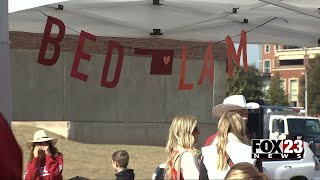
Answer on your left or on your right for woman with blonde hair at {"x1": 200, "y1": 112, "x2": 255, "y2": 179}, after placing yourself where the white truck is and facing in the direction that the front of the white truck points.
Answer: on your right

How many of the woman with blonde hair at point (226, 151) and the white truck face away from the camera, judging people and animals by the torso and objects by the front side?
1

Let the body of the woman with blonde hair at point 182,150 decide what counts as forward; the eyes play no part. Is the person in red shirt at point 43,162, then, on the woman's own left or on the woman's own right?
on the woman's own left

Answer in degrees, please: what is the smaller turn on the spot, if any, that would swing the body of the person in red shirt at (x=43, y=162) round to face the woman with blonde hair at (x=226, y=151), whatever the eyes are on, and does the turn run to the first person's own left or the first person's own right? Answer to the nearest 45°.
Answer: approximately 45° to the first person's own left

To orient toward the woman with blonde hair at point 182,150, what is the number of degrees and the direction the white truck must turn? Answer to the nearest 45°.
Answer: approximately 45° to its right

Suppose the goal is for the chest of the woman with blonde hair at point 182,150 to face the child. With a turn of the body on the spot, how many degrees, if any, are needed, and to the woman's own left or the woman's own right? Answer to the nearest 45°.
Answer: approximately 90° to the woman's own left

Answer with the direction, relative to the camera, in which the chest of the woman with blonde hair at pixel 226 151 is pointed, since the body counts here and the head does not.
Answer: away from the camera

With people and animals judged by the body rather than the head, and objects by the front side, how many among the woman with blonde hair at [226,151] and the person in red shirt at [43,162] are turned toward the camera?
1
